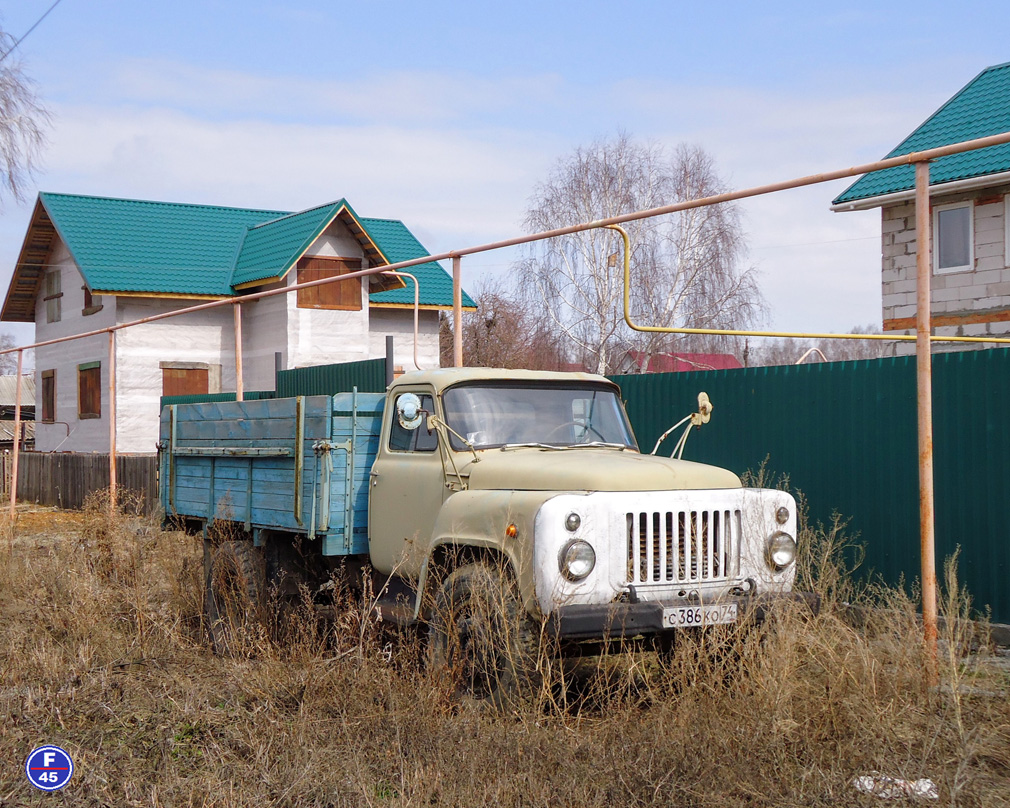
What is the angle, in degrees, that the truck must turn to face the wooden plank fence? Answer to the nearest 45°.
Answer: approximately 180°

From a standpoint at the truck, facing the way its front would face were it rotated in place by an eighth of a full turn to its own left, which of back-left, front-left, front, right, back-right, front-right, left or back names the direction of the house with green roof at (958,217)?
front-left

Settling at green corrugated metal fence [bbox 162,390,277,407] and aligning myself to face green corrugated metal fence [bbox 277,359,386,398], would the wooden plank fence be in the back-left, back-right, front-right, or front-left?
back-right

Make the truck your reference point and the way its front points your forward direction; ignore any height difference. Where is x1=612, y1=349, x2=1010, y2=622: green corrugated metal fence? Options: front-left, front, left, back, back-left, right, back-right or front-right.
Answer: left

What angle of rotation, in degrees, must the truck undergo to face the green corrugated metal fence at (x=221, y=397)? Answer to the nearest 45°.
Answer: approximately 135° to its left

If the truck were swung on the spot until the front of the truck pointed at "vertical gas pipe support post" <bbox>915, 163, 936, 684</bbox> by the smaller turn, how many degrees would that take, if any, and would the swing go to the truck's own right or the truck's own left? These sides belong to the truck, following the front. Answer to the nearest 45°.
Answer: approximately 45° to the truck's own left

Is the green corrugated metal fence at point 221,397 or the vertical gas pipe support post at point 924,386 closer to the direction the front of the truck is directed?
the vertical gas pipe support post

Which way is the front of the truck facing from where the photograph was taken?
facing the viewer and to the right of the viewer

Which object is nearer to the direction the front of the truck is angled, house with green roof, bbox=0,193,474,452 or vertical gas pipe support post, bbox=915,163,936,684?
the vertical gas pipe support post

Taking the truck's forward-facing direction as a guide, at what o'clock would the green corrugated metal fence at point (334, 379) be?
The green corrugated metal fence is roughly at 7 o'clock from the truck.

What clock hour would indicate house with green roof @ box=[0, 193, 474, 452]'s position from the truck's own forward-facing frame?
The house with green roof is roughly at 7 o'clock from the truck.
